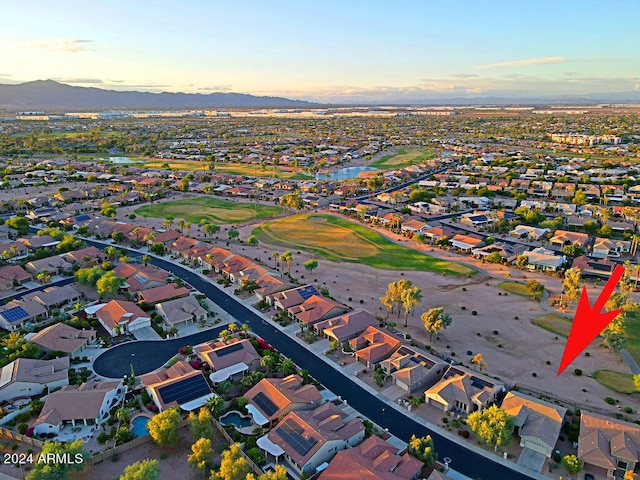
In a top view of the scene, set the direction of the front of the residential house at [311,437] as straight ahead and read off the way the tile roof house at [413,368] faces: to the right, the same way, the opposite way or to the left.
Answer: the opposite way

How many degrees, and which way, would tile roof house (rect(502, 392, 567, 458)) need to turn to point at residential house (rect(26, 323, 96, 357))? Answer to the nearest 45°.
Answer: approximately 45° to its right

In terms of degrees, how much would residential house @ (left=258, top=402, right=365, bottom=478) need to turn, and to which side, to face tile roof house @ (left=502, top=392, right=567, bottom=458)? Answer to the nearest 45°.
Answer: approximately 45° to its right

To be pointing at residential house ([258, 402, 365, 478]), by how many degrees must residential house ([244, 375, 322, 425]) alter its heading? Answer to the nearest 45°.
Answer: approximately 90° to its right

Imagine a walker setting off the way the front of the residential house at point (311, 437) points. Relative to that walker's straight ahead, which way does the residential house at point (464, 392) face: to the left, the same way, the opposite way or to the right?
the opposite way

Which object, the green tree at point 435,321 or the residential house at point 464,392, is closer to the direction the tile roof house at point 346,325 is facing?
the residential house

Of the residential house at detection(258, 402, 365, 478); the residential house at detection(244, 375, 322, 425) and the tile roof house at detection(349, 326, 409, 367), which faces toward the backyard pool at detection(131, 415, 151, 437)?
the tile roof house

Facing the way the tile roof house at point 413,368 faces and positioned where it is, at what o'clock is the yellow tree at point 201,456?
The yellow tree is roughly at 12 o'clock from the tile roof house.

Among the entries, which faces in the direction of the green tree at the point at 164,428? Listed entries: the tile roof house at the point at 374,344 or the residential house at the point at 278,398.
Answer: the tile roof house

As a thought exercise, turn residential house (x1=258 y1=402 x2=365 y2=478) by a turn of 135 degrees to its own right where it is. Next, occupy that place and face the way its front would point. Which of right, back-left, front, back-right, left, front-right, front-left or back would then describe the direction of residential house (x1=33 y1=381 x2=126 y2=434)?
right

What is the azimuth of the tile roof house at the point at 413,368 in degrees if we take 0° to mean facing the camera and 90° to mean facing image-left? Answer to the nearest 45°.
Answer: approximately 45°
